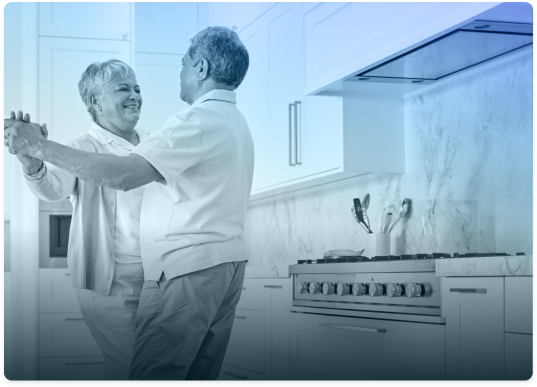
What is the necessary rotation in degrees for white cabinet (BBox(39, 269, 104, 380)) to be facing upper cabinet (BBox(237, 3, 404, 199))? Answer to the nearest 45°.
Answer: approximately 45° to its left

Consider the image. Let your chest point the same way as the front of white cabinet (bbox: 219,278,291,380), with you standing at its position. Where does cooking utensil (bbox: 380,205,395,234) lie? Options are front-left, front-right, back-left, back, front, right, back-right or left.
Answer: back-left

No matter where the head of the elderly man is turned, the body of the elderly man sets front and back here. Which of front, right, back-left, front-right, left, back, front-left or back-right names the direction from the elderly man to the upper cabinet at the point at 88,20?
front-right

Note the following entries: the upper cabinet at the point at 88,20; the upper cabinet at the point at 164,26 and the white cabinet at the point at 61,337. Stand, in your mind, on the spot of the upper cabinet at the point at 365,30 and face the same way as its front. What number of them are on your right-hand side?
3

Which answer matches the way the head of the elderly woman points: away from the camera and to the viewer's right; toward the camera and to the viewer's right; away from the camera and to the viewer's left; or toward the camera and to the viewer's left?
toward the camera and to the viewer's right

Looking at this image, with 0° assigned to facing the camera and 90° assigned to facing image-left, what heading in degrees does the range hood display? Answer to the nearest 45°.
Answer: approximately 45°

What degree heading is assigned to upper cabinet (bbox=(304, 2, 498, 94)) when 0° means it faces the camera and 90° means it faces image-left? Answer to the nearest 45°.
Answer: approximately 45°

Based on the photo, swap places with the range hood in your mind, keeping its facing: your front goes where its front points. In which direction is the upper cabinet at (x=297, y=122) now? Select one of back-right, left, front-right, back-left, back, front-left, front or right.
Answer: right

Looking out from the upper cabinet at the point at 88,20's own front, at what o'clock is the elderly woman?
The elderly woman is roughly at 12 o'clock from the upper cabinet.

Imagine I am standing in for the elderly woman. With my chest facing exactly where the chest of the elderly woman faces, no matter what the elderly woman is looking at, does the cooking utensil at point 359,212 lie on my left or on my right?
on my left

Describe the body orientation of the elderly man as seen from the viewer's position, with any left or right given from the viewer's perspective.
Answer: facing away from the viewer and to the left of the viewer

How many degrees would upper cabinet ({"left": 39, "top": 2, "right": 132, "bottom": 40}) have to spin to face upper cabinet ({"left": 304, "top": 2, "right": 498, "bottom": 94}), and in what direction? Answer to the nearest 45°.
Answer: approximately 45° to its left
